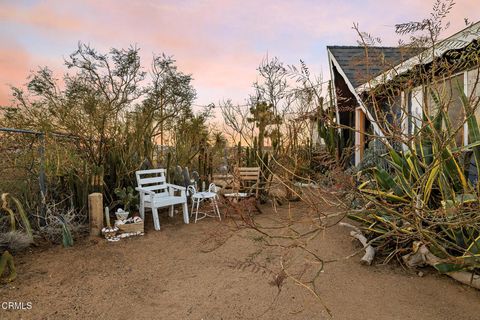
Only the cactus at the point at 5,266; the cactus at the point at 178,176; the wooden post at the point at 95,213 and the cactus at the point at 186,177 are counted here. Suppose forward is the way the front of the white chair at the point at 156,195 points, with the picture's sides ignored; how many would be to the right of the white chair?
2

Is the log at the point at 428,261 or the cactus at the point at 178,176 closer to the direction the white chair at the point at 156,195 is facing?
the log

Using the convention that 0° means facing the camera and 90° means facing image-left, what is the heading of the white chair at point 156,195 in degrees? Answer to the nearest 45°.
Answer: approximately 315°

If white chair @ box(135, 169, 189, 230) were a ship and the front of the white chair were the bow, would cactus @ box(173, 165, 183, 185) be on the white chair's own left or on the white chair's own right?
on the white chair's own left

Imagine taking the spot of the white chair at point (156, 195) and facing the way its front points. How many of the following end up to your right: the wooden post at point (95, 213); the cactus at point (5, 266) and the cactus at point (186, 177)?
2

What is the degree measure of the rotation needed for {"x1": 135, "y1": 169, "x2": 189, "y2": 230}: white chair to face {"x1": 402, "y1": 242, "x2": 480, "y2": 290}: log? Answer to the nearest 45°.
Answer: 0° — it already faces it

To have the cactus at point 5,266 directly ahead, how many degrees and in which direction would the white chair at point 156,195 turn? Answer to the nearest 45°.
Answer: approximately 90° to its right

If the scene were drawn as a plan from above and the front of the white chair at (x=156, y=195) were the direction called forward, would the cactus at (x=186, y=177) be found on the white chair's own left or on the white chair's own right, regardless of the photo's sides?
on the white chair's own left
